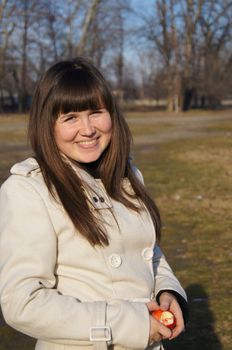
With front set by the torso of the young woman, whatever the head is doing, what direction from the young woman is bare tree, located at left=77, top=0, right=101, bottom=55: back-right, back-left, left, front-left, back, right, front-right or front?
back-left

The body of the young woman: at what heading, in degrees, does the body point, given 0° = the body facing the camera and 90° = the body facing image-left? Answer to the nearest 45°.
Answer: approximately 315°
